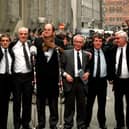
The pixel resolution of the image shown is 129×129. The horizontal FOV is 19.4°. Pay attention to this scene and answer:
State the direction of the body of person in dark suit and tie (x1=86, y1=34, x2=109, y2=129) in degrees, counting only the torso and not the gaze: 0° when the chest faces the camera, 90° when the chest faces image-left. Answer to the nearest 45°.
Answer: approximately 0°

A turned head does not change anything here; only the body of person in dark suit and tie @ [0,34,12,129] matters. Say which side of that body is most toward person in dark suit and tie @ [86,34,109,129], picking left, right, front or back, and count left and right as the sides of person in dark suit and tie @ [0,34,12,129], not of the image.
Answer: left

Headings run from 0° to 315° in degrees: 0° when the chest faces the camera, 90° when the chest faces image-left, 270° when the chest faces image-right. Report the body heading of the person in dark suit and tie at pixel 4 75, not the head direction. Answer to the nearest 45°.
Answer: approximately 0°

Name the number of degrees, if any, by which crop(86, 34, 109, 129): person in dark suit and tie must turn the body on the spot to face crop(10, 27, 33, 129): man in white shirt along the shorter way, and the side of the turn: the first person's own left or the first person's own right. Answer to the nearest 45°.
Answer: approximately 90° to the first person's own right

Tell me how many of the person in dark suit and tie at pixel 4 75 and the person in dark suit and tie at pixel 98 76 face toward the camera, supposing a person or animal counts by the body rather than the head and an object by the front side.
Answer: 2

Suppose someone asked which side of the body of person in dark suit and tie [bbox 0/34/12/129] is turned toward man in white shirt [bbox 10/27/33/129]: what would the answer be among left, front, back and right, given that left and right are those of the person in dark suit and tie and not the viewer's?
left
